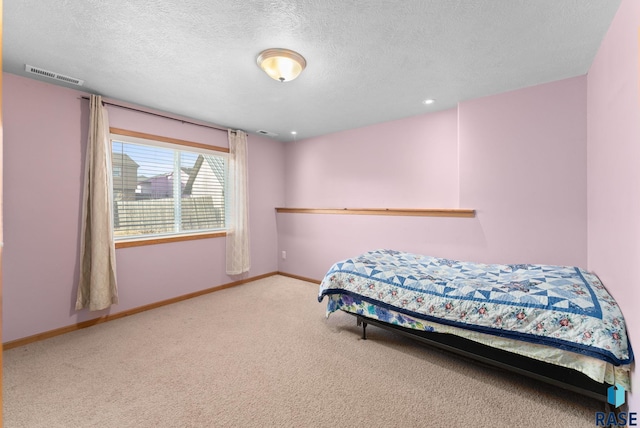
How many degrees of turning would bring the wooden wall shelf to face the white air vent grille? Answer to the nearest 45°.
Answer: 0° — it already faces it

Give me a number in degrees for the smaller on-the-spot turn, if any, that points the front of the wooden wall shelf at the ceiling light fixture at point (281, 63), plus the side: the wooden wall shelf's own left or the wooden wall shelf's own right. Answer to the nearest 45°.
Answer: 0° — it already faces it

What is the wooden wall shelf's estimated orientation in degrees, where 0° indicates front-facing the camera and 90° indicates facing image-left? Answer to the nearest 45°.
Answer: approximately 45°

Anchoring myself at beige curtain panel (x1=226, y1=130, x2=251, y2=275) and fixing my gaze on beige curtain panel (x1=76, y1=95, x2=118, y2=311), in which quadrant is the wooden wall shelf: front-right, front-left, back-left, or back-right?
back-left

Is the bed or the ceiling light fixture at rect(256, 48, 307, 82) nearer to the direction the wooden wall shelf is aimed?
the ceiling light fixture

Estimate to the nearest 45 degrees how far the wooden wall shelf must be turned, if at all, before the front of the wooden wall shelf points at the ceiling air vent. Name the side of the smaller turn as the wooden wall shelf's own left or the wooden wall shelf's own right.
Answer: approximately 45° to the wooden wall shelf's own right

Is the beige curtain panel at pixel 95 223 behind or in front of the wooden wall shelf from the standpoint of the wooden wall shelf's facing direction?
in front

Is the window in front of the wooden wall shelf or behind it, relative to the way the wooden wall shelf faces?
in front
